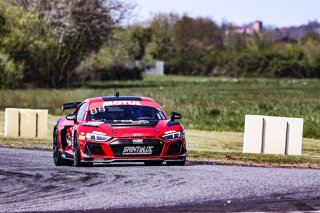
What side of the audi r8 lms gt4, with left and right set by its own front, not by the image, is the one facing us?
front
